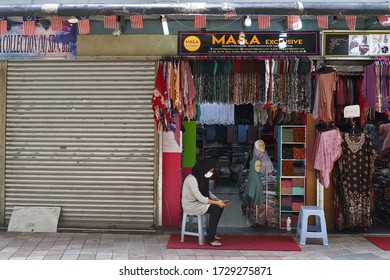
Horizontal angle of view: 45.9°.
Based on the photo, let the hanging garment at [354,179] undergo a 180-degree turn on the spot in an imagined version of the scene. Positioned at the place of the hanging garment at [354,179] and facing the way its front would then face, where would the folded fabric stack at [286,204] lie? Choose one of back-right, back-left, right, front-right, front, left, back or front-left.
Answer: left

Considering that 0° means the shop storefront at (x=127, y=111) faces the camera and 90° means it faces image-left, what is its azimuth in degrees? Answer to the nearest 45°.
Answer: approximately 0°

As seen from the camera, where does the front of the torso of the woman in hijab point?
to the viewer's right

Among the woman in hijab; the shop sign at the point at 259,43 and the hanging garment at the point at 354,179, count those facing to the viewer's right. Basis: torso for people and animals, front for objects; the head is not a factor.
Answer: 1

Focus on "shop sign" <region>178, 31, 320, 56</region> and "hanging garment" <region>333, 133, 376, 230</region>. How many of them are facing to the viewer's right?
0

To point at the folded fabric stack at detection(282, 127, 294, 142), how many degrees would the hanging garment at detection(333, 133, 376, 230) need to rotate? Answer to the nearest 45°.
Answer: approximately 90° to its right

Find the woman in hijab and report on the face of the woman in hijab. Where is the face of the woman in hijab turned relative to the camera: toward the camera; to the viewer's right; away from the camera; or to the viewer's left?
to the viewer's right

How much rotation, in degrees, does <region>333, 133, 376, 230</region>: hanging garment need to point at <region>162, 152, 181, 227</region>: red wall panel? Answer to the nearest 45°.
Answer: approximately 90° to its right

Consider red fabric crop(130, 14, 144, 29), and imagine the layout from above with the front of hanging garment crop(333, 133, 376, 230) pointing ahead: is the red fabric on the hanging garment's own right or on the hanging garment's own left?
on the hanging garment's own right

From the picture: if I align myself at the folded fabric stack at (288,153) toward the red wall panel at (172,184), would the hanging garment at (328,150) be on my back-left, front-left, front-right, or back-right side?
back-left

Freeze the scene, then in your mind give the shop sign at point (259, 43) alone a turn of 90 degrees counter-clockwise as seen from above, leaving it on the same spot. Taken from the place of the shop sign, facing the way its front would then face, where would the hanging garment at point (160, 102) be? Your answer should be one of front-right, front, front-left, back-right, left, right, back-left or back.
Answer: back

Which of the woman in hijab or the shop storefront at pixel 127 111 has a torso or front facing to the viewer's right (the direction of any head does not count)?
the woman in hijab

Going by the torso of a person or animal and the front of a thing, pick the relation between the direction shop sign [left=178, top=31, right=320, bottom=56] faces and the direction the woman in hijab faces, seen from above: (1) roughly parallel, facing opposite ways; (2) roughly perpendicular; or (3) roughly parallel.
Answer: roughly perpendicular

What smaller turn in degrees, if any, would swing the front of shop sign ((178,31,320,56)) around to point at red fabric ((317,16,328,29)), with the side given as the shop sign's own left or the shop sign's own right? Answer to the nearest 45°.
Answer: approximately 45° to the shop sign's own left

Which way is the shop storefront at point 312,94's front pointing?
toward the camera
